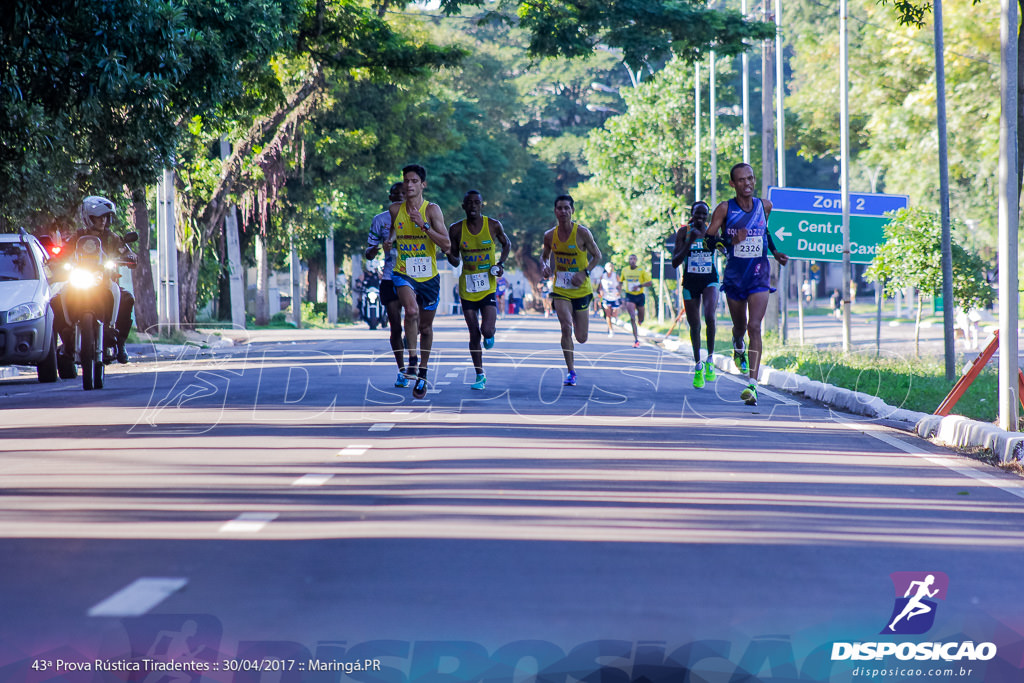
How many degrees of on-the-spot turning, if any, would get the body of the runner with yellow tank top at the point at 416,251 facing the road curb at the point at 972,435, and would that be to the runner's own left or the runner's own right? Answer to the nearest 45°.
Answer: approximately 45° to the runner's own left

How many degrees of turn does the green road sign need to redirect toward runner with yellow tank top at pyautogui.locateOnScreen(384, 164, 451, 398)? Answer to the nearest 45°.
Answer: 0° — it already faces them

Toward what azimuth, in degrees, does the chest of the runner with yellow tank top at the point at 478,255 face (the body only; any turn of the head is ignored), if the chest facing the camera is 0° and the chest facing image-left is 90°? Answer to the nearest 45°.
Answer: approximately 0°

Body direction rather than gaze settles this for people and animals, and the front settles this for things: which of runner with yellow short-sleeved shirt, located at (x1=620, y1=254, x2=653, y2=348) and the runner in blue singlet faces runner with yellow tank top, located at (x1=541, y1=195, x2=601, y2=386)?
runner with yellow short-sleeved shirt, located at (x1=620, y1=254, x2=653, y2=348)

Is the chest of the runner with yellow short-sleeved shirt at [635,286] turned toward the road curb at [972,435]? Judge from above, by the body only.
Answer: yes

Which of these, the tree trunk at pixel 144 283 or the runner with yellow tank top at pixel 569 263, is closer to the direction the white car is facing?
the runner with yellow tank top

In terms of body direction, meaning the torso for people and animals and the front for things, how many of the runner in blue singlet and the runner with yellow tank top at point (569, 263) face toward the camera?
2

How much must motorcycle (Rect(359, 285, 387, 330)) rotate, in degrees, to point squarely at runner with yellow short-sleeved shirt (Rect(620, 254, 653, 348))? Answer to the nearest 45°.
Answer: approximately 45° to its left

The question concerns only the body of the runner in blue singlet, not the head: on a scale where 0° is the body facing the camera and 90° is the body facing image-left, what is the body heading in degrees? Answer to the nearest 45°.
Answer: approximately 0°

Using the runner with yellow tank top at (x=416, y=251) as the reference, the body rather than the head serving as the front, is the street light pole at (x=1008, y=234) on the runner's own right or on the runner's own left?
on the runner's own left

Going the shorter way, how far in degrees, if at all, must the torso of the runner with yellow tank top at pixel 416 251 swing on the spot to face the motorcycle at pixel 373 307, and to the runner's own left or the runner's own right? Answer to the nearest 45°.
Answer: approximately 180°
